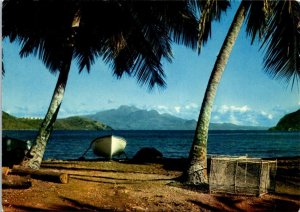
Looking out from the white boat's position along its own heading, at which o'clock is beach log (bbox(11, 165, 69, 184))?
The beach log is roughly at 12 o'clock from the white boat.

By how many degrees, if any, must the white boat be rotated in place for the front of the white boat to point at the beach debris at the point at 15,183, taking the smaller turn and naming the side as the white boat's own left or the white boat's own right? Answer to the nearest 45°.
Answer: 0° — it already faces it
